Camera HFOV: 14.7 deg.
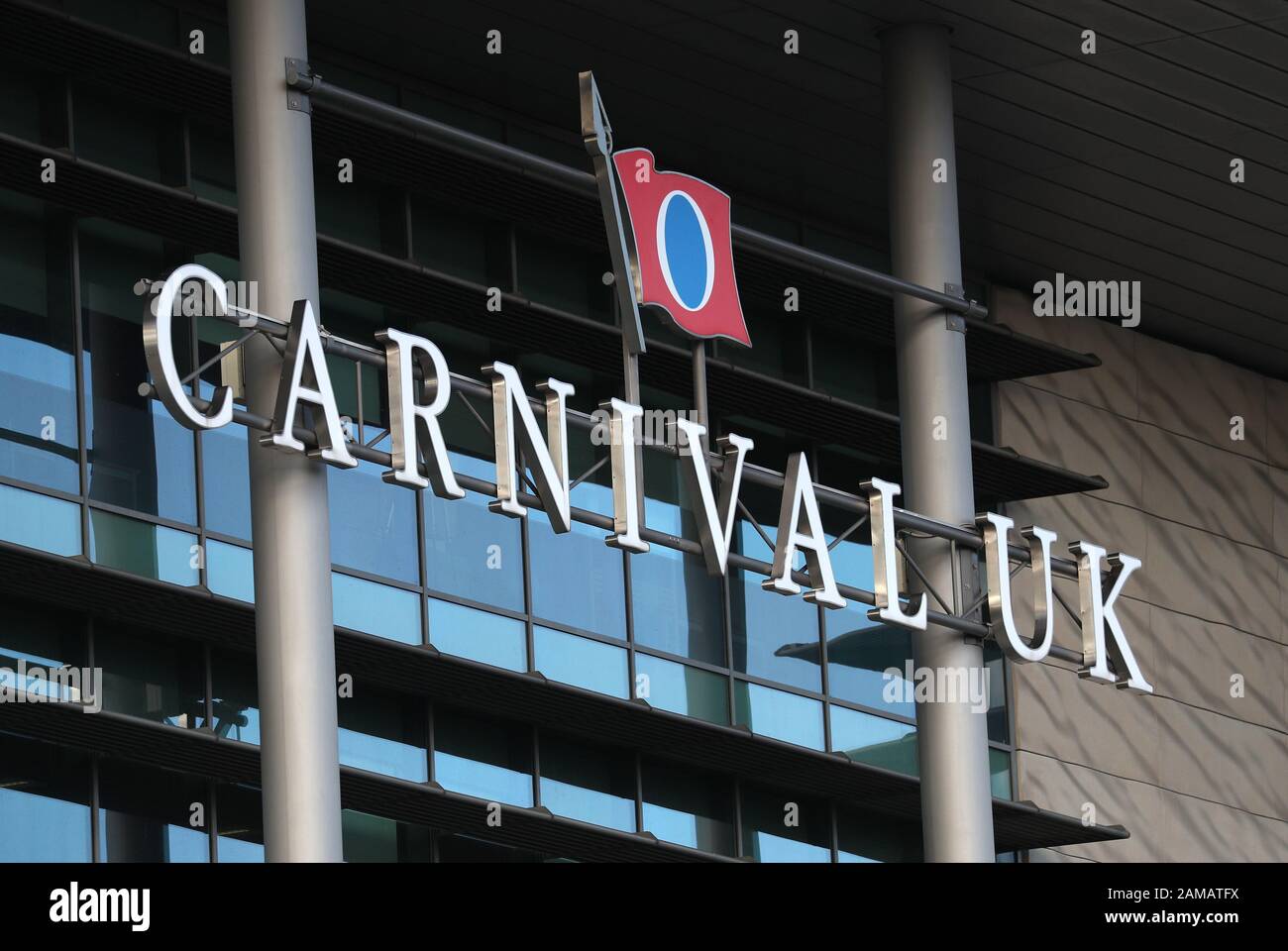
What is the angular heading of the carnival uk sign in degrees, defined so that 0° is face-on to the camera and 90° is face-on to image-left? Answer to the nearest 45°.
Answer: approximately 315°
